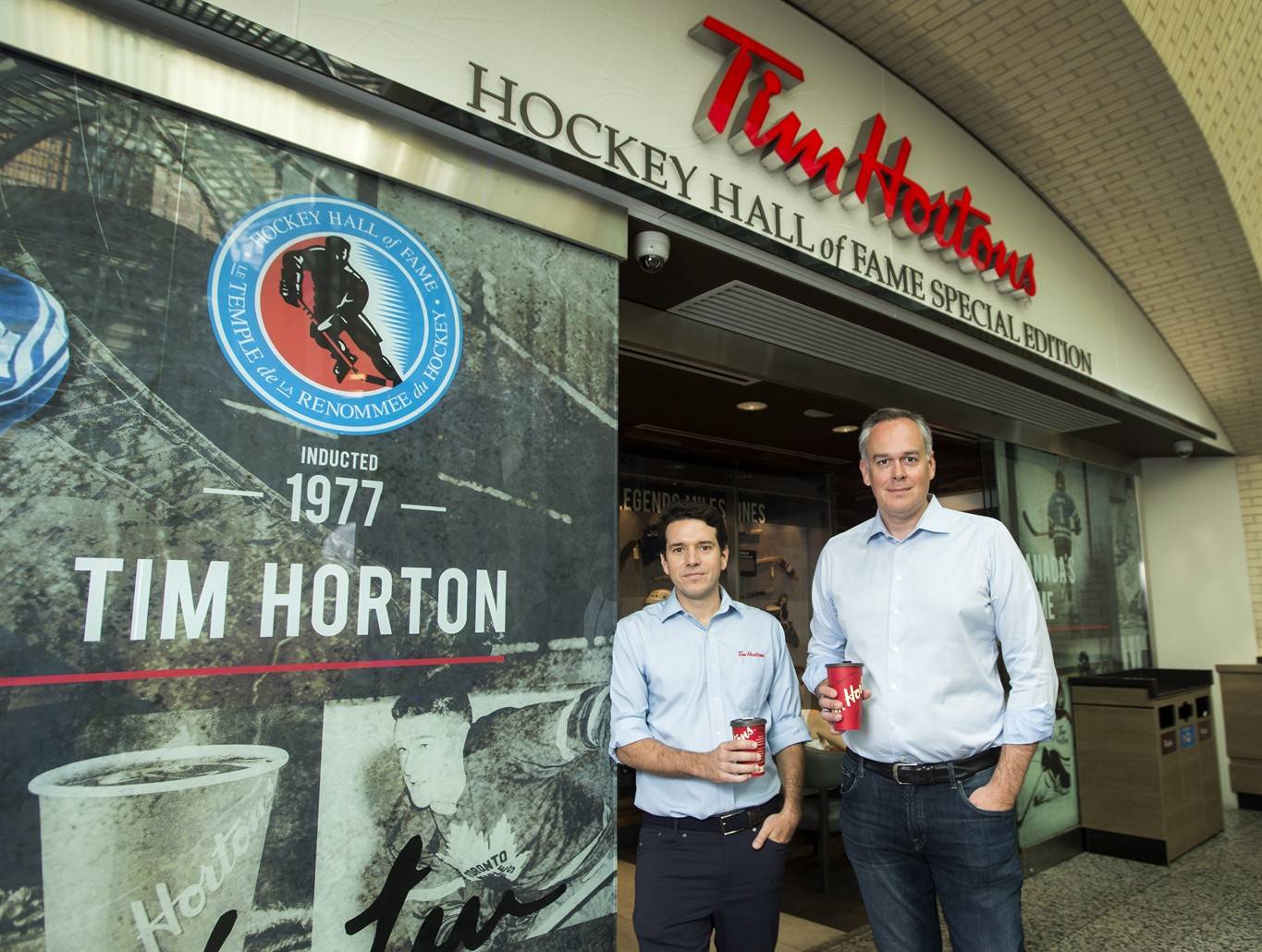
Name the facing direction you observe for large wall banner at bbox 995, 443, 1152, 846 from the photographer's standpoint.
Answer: facing the viewer and to the right of the viewer

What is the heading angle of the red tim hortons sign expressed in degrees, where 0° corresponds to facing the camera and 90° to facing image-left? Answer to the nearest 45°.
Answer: approximately 315°

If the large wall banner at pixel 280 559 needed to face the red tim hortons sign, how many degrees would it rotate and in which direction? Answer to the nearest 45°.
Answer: approximately 45° to its left

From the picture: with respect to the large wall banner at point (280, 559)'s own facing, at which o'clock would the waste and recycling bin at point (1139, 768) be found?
The waste and recycling bin is roughly at 10 o'clock from the large wall banner.

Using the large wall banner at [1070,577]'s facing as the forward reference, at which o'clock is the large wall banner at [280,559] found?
the large wall banner at [280,559] is roughly at 2 o'clock from the large wall banner at [1070,577].

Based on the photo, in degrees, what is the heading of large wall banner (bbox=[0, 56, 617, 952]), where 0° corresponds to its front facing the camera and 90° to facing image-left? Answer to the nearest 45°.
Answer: approximately 315°

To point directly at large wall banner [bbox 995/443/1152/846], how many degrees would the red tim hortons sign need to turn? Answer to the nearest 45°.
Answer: approximately 90° to its left

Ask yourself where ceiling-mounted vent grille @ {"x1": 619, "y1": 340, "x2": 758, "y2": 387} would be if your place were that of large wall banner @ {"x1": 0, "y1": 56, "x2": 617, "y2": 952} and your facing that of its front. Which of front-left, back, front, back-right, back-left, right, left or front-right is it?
left

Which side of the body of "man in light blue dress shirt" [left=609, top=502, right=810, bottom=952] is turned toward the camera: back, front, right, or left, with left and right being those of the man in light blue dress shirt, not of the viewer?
front
